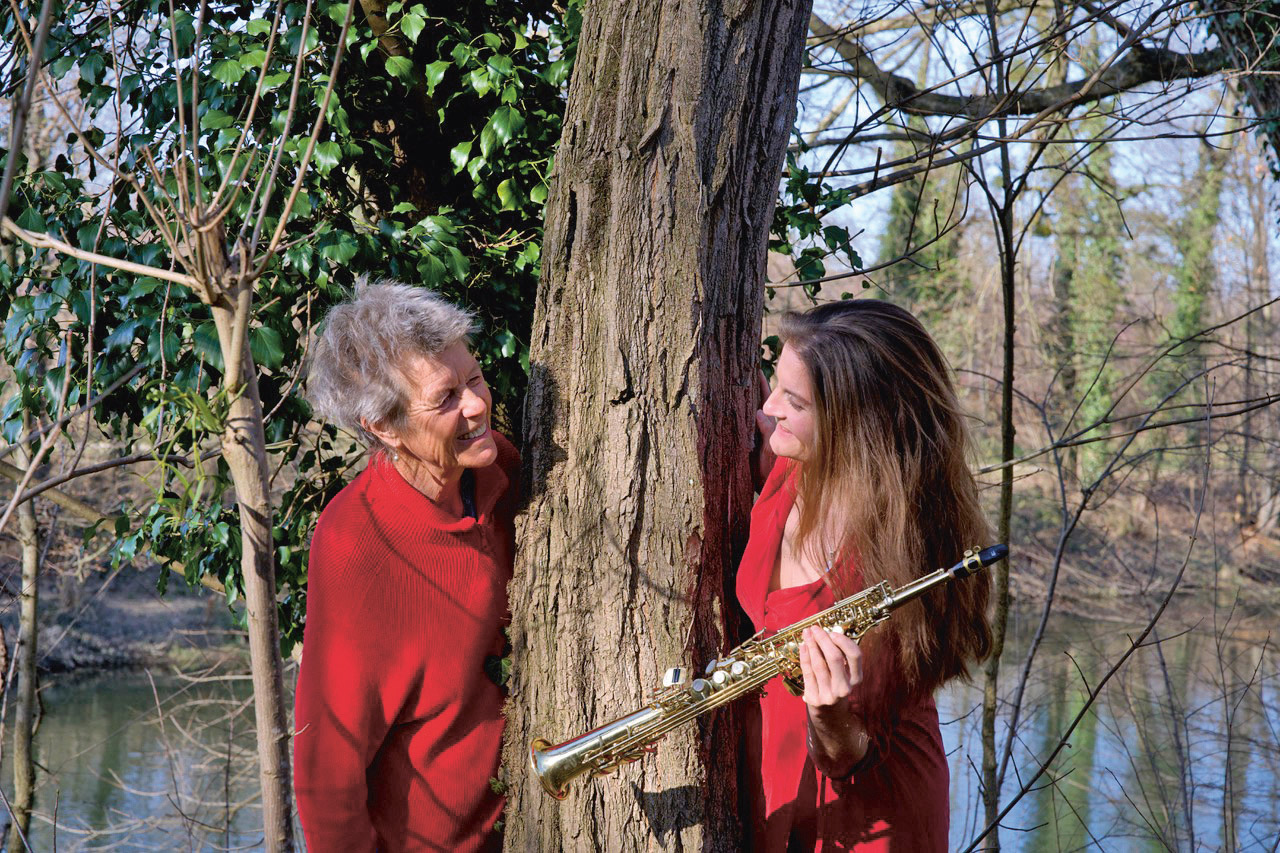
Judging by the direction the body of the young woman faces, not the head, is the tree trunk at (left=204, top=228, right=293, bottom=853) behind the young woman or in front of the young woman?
in front

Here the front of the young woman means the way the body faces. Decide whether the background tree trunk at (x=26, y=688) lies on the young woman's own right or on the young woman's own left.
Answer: on the young woman's own right

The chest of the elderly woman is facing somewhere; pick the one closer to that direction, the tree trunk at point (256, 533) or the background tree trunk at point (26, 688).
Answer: the tree trunk

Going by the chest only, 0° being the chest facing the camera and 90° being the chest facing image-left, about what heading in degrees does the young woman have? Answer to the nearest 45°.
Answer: approximately 45°

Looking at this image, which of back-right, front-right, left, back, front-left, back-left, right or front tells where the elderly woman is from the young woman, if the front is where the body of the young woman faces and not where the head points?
front-right

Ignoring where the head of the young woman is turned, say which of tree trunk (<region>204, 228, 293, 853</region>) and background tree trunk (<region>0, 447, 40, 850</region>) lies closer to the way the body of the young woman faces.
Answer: the tree trunk

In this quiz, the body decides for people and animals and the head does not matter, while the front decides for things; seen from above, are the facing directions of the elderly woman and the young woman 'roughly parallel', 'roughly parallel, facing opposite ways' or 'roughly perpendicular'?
roughly perpendicular

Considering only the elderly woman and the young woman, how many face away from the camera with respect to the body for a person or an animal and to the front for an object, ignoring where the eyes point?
0

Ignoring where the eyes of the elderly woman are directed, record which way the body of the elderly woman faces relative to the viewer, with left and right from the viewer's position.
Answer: facing the viewer and to the right of the viewer

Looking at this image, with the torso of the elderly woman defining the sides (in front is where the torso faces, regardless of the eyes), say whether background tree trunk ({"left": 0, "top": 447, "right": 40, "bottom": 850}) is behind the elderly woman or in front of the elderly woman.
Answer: behind

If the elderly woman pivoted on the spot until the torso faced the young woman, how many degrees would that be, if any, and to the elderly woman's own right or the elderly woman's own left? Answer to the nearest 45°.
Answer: approximately 45° to the elderly woman's own left
